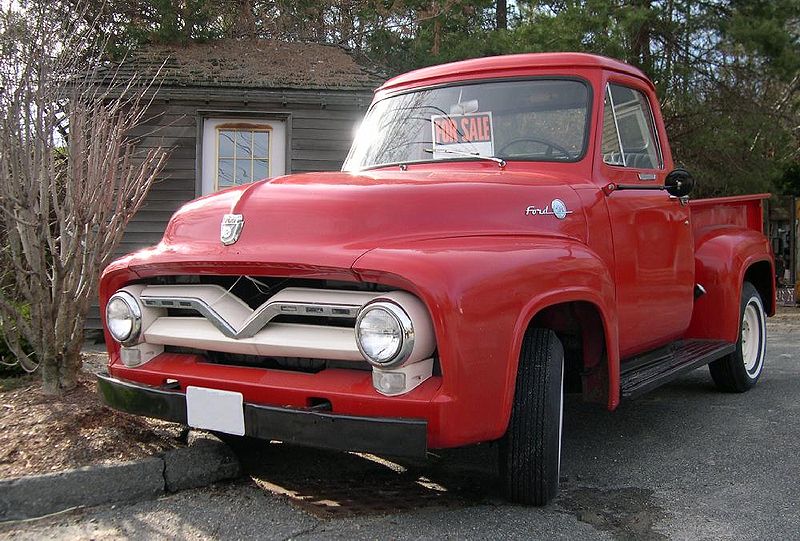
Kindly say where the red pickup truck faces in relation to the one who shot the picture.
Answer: facing the viewer and to the left of the viewer

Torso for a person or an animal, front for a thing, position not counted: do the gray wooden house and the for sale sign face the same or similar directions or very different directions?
same or similar directions

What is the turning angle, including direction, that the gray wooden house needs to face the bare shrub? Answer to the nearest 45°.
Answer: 0° — it already faces it

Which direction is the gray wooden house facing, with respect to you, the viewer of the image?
facing the viewer

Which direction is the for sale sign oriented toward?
toward the camera

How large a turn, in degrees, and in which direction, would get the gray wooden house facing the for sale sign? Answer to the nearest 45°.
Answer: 0° — it already faces it

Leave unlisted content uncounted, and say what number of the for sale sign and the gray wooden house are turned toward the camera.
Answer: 2

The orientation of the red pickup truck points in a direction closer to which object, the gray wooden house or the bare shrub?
the bare shrub

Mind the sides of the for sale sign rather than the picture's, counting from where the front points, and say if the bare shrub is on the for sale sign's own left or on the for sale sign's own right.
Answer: on the for sale sign's own right

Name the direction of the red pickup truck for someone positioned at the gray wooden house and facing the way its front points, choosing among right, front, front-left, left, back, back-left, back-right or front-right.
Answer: front
